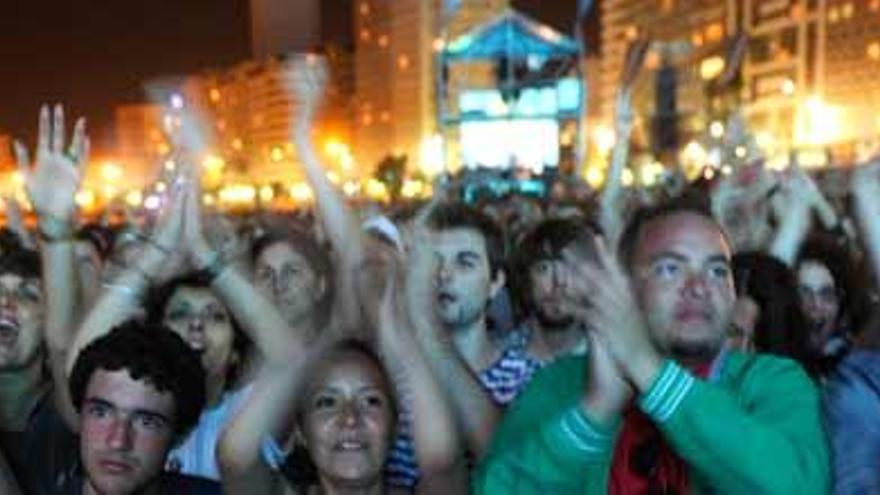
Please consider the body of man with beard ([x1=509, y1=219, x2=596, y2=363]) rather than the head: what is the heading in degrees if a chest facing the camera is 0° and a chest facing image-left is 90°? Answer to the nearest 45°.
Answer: approximately 0°

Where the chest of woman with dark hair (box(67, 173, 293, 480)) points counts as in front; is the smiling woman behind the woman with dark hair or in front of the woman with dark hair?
in front

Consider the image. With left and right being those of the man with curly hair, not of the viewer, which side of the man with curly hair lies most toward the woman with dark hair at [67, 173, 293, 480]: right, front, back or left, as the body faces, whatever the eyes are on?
back

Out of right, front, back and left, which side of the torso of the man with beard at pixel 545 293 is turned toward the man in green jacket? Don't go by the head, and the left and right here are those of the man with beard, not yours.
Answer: front

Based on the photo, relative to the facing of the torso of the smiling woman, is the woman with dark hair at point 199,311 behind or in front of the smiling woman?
behind

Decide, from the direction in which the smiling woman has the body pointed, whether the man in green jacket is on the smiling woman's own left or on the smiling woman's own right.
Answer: on the smiling woman's own left

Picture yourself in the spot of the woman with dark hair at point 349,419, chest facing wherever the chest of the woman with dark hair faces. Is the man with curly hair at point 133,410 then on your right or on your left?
on your right
